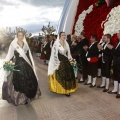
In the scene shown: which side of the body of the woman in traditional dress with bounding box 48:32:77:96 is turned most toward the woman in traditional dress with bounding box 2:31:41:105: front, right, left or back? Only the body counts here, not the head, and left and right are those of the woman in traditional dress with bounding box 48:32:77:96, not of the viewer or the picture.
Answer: right

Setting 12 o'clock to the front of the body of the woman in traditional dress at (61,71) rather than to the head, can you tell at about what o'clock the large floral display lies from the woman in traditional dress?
The large floral display is roughly at 8 o'clock from the woman in traditional dress.

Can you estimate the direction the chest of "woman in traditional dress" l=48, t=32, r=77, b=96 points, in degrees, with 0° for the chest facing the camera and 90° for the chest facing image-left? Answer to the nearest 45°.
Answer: approximately 315°

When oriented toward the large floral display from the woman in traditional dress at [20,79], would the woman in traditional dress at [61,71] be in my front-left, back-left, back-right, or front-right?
front-right

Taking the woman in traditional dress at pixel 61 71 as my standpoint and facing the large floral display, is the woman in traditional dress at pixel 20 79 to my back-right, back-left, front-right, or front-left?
back-left
